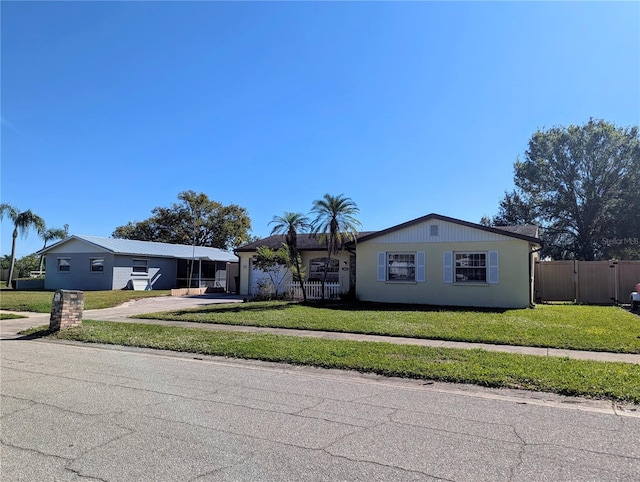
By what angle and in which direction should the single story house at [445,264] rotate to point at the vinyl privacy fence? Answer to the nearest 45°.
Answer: approximately 135° to its left

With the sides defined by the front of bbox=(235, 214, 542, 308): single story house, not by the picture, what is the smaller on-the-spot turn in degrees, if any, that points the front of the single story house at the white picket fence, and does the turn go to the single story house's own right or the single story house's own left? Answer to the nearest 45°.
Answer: approximately 90° to the single story house's own right

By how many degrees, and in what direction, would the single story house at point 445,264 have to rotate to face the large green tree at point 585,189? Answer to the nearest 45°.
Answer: approximately 135° to its left

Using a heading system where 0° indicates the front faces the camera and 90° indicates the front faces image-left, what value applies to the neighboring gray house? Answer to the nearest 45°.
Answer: approximately 315°
